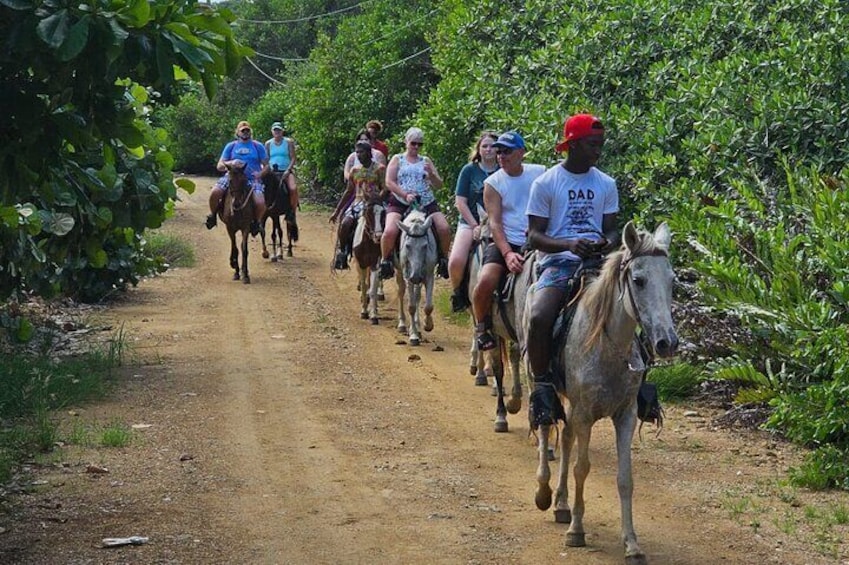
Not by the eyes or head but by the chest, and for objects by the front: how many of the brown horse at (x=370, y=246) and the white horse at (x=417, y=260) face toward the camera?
2

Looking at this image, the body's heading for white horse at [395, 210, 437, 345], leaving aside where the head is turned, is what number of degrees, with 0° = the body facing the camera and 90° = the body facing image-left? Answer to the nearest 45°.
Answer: approximately 0°

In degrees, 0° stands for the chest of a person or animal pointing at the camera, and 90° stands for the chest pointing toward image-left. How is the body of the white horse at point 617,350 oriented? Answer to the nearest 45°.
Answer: approximately 315°

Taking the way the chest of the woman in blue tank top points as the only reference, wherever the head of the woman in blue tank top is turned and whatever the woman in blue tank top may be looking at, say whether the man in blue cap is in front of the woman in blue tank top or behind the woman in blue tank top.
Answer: in front

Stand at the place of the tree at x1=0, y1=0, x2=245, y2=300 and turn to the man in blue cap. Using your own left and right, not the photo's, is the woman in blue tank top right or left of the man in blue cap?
left

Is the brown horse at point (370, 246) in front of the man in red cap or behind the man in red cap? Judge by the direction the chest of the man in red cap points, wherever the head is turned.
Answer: behind

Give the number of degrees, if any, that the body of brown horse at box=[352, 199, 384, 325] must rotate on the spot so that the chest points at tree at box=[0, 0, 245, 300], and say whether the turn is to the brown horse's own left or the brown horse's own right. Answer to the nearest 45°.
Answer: approximately 90° to the brown horse's own right

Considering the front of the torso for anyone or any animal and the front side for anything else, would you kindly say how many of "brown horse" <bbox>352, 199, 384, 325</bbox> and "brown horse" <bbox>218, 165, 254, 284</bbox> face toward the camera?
2

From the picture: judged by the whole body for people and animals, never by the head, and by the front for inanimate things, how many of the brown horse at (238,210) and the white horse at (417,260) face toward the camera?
2

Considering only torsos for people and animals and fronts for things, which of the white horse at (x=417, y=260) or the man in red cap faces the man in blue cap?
the white horse
